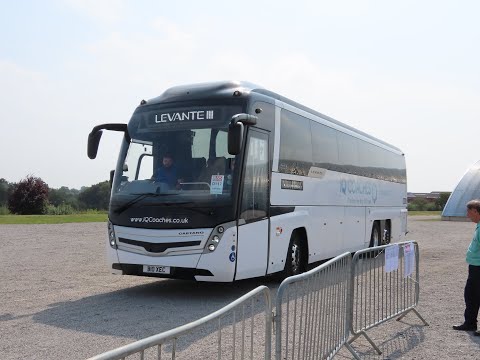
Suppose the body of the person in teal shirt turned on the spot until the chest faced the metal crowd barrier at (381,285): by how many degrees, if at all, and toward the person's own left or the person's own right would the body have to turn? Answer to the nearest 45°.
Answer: approximately 45° to the person's own left

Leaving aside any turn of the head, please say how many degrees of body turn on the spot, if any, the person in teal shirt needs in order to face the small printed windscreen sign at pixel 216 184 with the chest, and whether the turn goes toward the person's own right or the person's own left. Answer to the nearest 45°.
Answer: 0° — they already face it

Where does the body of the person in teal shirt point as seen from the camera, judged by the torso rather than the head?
to the viewer's left

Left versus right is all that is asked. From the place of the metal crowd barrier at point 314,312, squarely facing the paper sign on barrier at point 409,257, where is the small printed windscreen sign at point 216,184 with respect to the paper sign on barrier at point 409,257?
left

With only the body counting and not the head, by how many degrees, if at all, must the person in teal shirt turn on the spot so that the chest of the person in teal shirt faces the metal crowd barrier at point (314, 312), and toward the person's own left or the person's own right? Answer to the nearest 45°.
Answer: approximately 45° to the person's own left

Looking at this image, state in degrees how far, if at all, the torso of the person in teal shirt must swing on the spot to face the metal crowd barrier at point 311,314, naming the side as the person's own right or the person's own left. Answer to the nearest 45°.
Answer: approximately 45° to the person's own left

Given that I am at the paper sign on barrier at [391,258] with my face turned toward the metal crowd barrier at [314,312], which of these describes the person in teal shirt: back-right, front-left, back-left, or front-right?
back-left

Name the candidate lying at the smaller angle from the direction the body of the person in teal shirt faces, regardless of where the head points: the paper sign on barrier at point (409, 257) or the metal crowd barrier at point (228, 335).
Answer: the paper sign on barrier

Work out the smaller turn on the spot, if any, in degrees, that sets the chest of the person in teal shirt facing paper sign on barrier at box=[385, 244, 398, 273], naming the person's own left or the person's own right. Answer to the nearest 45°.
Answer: approximately 45° to the person's own left
